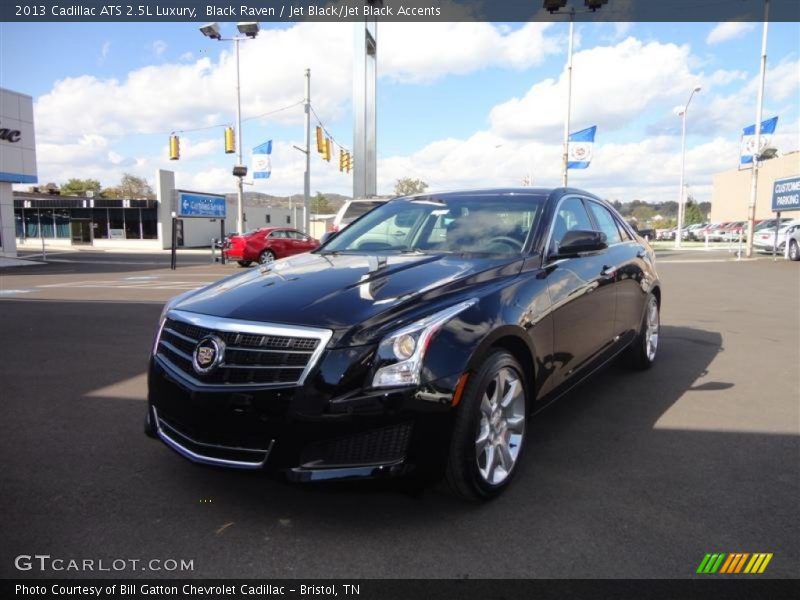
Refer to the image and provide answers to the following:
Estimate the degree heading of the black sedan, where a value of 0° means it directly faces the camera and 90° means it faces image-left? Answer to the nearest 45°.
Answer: approximately 45°

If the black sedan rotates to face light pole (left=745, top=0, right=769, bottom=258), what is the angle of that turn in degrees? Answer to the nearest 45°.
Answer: approximately 180°

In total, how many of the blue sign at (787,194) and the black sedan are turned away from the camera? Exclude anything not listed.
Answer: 0

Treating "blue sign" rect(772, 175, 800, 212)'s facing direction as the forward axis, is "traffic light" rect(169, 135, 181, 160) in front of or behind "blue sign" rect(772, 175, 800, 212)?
in front

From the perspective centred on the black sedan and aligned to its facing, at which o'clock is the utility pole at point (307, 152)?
The utility pole is roughly at 4 o'clock from the black sedan.

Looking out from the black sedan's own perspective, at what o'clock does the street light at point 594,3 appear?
The street light is roughly at 5 o'clock from the black sedan.

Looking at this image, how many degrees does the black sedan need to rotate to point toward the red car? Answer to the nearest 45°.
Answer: approximately 135° to its right

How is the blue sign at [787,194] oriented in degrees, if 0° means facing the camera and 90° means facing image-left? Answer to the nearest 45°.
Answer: approximately 45°

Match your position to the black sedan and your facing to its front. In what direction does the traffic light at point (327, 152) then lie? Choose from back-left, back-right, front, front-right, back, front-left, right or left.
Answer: back-right
